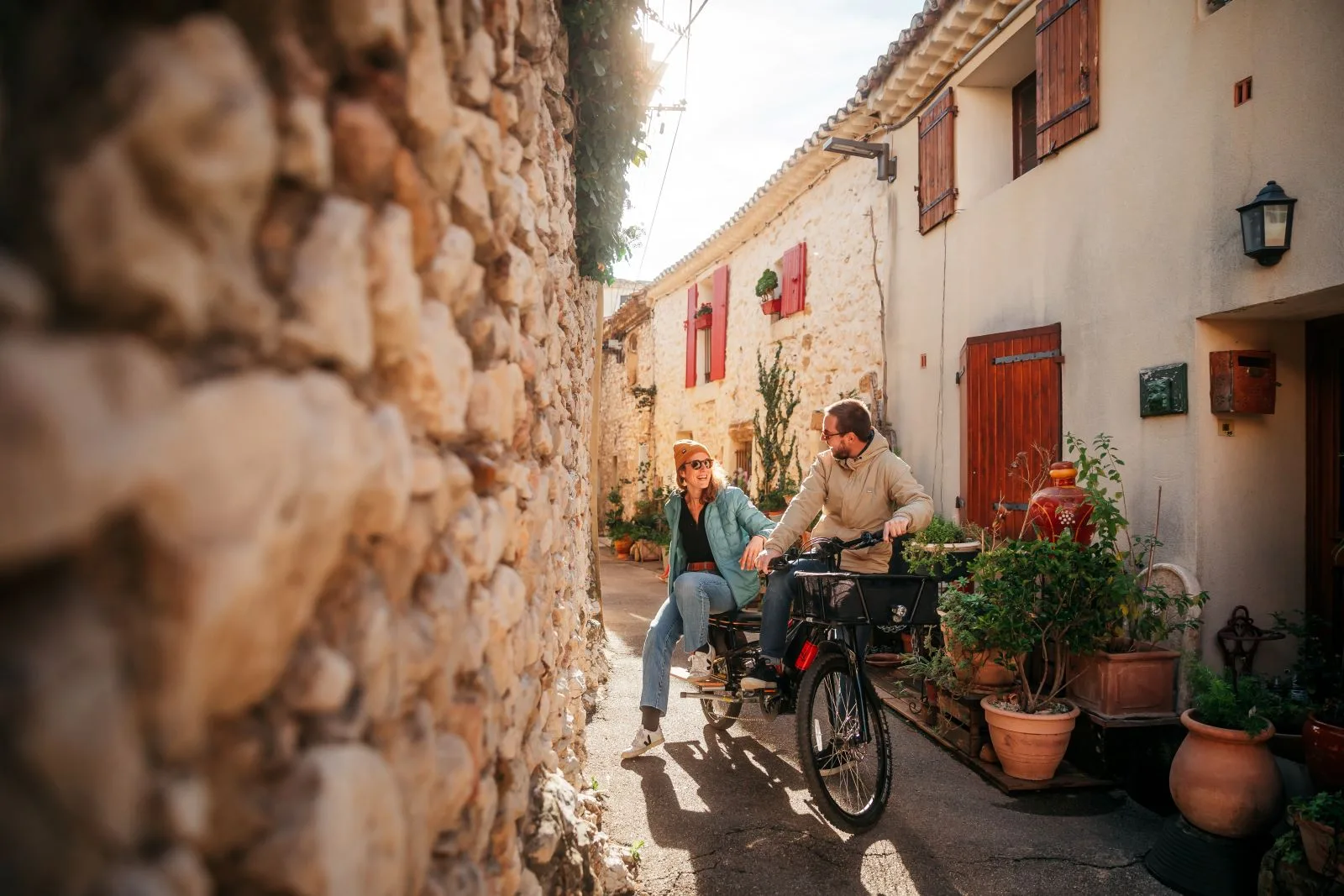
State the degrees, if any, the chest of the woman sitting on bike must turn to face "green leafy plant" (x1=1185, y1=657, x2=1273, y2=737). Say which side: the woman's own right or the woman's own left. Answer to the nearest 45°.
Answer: approximately 90° to the woman's own left

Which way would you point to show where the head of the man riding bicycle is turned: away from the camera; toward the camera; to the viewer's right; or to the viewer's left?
to the viewer's left

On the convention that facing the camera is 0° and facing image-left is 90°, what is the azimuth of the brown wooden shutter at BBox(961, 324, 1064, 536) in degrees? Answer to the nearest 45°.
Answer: approximately 45°

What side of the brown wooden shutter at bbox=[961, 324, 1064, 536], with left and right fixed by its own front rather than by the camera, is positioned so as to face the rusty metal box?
left

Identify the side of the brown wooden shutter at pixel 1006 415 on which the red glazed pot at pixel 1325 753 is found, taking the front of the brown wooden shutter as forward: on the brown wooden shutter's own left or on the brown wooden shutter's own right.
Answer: on the brown wooden shutter's own left

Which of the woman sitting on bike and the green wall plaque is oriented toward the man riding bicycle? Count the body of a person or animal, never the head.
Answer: the green wall plaque

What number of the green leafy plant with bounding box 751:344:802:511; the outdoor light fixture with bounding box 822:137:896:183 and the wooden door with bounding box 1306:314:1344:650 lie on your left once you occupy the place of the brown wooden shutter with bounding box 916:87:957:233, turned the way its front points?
1

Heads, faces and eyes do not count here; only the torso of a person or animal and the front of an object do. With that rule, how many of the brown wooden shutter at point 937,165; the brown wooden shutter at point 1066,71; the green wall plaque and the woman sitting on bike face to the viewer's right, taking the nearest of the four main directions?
0

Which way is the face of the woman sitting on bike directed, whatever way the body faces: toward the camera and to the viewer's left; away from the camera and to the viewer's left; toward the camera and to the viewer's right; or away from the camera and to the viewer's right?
toward the camera and to the viewer's right

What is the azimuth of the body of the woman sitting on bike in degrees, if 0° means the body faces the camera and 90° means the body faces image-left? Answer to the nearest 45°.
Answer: approximately 45°
